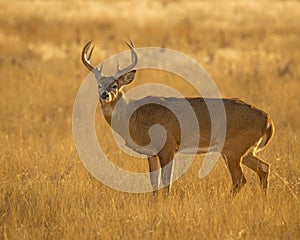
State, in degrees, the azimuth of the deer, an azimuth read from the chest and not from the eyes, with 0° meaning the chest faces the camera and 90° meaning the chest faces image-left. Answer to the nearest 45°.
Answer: approximately 90°
